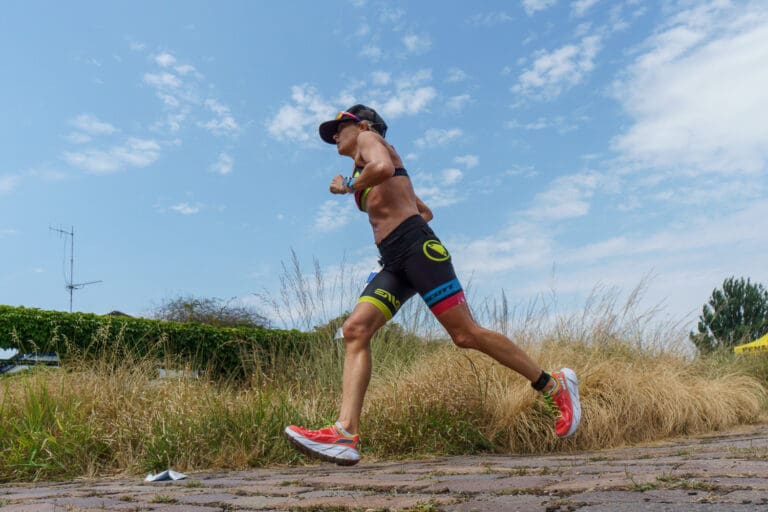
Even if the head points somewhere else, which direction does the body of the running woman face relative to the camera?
to the viewer's left

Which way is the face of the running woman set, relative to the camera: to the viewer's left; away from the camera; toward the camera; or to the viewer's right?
to the viewer's left
